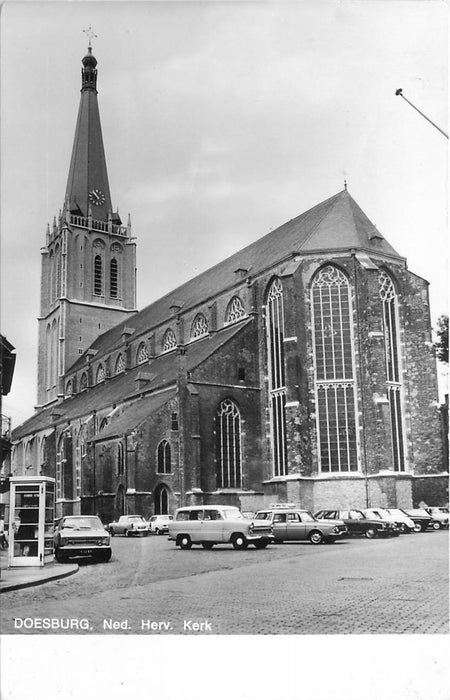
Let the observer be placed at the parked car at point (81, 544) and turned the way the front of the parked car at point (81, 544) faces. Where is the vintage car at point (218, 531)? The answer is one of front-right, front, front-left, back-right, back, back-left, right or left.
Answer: back-left

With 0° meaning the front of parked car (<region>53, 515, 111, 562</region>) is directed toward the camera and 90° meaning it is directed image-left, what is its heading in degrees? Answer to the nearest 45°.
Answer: approximately 0°

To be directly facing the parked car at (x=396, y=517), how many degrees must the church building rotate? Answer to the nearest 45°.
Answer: approximately 180°

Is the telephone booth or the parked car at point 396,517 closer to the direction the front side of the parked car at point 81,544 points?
the telephone booth

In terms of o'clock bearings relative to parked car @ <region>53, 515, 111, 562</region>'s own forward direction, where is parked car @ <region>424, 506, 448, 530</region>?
parked car @ <region>424, 506, 448, 530</region> is roughly at 8 o'clock from parked car @ <region>53, 515, 111, 562</region>.

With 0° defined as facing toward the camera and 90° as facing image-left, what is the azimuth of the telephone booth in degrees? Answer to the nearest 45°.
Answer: approximately 0°

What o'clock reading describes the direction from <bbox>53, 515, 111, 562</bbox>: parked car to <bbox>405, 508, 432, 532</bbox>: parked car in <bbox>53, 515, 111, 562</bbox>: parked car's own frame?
<bbox>405, 508, 432, 532</bbox>: parked car is roughly at 8 o'clock from <bbox>53, 515, 111, 562</bbox>: parked car.

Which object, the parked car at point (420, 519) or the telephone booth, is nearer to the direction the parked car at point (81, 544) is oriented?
the telephone booth

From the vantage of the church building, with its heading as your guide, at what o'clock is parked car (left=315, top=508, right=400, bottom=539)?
The parked car is roughly at 7 o'clock from the church building.

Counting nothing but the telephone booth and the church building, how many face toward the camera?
1
